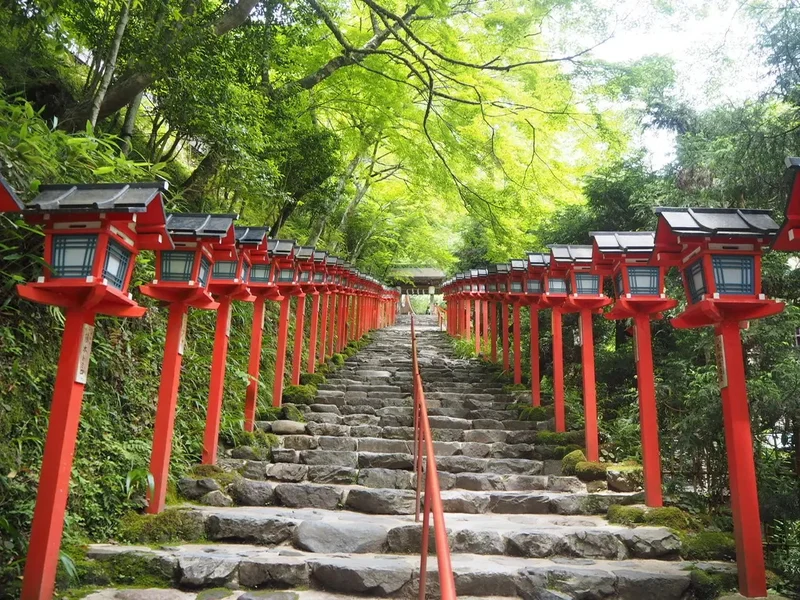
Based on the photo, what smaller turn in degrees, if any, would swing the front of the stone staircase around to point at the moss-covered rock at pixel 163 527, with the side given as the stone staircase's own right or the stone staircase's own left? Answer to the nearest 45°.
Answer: approximately 90° to the stone staircase's own right

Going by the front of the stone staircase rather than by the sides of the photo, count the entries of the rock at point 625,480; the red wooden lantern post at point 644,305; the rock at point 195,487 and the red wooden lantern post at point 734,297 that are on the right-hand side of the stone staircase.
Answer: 1

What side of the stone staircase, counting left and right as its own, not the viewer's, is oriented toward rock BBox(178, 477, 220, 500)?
right

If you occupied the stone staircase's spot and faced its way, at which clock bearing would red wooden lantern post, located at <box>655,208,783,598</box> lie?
The red wooden lantern post is roughly at 10 o'clock from the stone staircase.

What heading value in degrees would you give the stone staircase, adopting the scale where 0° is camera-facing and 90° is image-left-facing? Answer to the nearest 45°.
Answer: approximately 0°

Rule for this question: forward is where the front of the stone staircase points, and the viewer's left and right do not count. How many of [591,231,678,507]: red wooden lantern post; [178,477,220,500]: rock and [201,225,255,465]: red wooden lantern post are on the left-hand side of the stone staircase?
1
